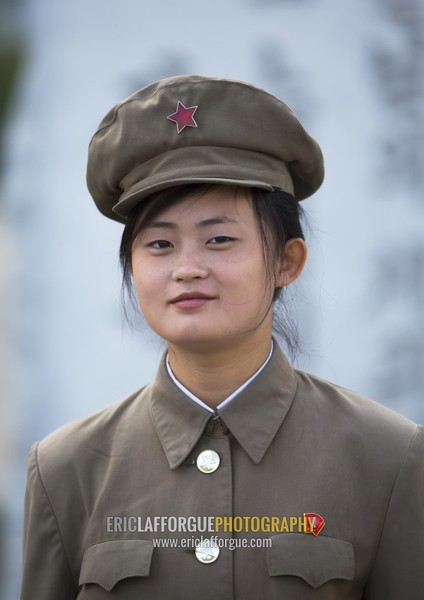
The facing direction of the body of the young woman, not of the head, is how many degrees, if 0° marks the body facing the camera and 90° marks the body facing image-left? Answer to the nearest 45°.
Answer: approximately 0°
